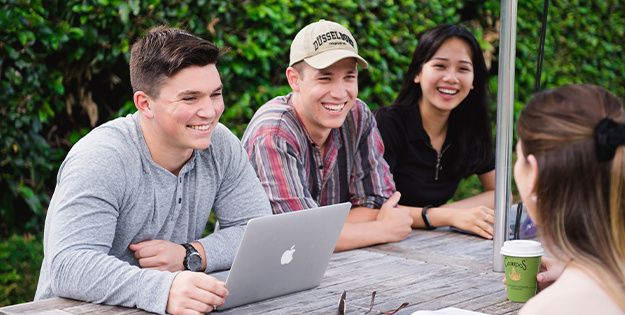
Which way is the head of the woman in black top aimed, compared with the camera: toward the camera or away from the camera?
toward the camera

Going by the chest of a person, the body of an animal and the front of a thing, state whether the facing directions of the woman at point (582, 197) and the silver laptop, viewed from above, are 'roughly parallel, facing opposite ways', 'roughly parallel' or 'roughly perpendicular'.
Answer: roughly parallel

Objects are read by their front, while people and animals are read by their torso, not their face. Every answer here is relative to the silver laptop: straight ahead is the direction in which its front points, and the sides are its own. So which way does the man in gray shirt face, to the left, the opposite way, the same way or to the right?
the opposite way

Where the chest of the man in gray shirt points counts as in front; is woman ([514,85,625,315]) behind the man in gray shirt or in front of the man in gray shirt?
in front

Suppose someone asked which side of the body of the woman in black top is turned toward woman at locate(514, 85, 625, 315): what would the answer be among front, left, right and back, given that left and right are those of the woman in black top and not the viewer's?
front

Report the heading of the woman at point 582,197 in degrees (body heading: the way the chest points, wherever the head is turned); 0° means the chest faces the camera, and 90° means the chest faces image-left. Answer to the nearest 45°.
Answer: approximately 135°

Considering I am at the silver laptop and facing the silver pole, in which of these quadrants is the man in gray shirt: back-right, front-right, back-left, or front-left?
back-left

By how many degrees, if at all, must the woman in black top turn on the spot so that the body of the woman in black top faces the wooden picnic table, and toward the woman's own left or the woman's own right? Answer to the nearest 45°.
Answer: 0° — they already face it

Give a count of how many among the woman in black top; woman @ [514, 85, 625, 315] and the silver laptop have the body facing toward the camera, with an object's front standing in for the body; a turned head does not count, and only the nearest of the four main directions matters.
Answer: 1

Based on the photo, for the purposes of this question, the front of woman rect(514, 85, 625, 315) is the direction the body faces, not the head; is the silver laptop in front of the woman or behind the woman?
in front

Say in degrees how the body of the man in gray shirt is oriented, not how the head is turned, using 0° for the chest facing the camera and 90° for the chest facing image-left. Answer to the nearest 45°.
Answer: approximately 315°

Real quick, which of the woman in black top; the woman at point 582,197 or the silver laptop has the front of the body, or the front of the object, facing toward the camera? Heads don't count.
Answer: the woman in black top

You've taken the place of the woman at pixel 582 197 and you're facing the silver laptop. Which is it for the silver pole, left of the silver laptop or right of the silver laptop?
right

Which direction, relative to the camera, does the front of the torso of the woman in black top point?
toward the camera

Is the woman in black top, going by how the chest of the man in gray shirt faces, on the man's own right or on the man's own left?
on the man's own left

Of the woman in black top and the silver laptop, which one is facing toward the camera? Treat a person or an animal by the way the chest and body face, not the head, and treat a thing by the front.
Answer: the woman in black top

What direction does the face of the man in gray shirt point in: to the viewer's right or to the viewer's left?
to the viewer's right
